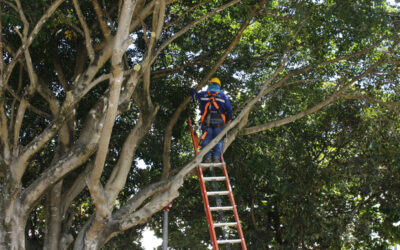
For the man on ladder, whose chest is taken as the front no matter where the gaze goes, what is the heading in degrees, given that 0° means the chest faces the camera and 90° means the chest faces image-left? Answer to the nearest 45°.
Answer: approximately 180°
